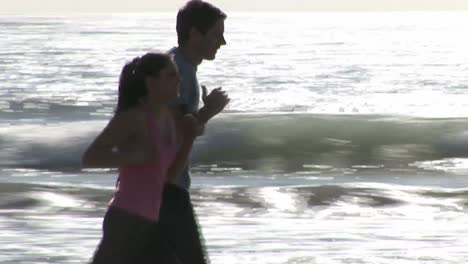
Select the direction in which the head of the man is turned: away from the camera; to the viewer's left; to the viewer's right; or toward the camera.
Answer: to the viewer's right

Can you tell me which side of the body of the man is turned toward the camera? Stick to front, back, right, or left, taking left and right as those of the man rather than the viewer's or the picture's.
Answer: right
